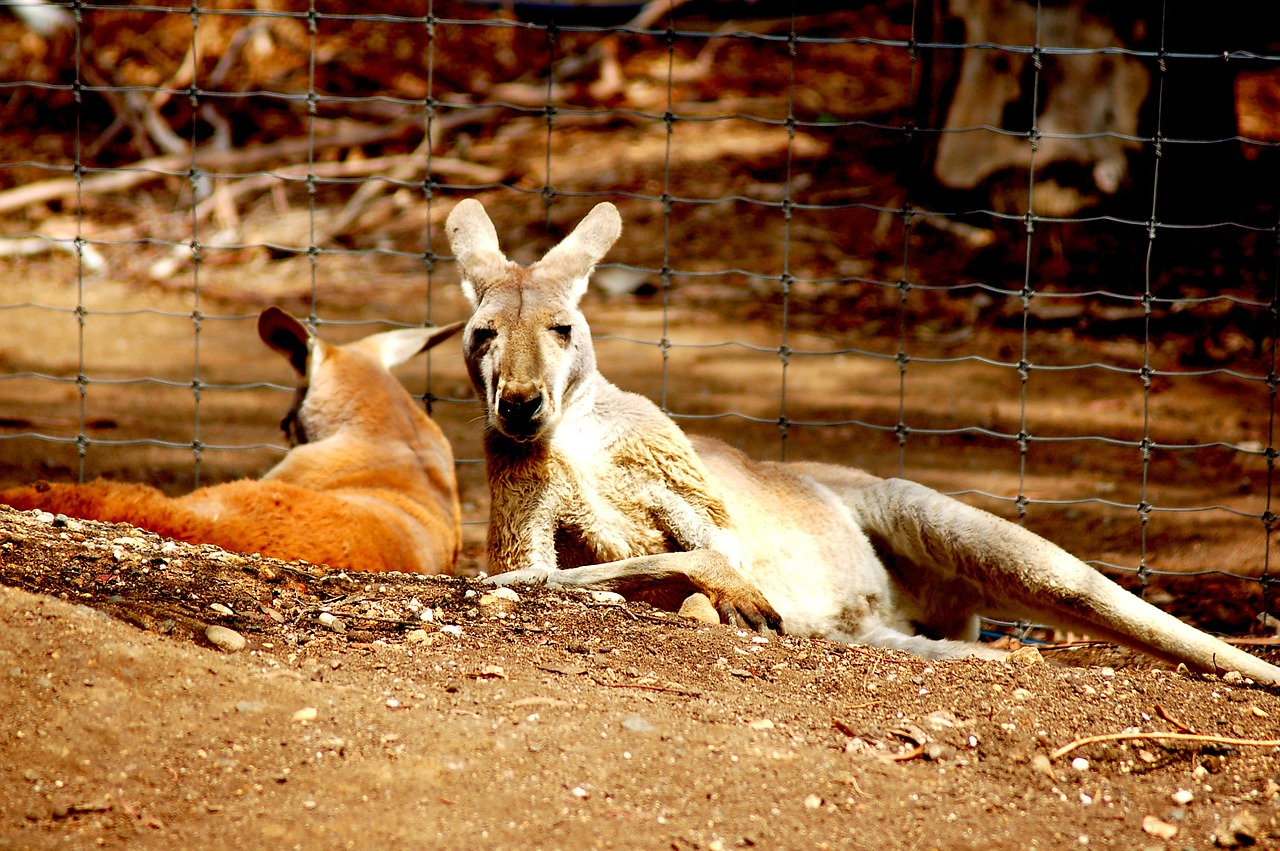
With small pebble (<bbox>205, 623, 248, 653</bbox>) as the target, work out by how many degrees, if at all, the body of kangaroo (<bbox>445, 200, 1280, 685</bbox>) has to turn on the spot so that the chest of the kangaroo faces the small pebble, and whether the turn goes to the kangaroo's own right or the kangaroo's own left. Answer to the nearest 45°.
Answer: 0° — it already faces it

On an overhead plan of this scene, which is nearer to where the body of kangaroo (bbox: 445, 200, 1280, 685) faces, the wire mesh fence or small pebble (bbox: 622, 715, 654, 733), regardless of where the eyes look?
the small pebble

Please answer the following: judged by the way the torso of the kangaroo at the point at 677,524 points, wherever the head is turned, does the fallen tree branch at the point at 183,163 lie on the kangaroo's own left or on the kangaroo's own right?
on the kangaroo's own right

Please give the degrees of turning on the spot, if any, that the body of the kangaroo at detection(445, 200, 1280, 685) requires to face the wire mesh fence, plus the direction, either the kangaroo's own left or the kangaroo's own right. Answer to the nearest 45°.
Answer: approximately 135° to the kangaroo's own right

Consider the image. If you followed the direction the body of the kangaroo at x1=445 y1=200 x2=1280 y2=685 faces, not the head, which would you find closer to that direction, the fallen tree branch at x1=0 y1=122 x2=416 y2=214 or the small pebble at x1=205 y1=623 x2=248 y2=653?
the small pebble

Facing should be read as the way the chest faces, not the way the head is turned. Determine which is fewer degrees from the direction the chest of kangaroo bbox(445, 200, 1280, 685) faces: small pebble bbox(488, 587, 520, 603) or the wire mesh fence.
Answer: the small pebble

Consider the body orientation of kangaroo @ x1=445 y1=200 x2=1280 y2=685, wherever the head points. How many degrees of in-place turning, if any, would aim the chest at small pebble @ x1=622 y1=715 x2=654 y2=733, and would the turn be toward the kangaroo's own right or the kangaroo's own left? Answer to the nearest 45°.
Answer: approximately 45° to the kangaroo's own left

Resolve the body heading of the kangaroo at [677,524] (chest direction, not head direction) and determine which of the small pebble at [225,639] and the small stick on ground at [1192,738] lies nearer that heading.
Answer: the small pebble

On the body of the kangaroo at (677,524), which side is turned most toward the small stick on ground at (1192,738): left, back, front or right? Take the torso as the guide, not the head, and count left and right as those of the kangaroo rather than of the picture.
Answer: left

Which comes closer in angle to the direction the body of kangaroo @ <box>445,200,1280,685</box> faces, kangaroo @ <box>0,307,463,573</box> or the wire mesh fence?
the kangaroo

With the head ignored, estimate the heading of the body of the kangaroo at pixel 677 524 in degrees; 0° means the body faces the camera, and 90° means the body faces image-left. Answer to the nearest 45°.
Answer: approximately 45°
